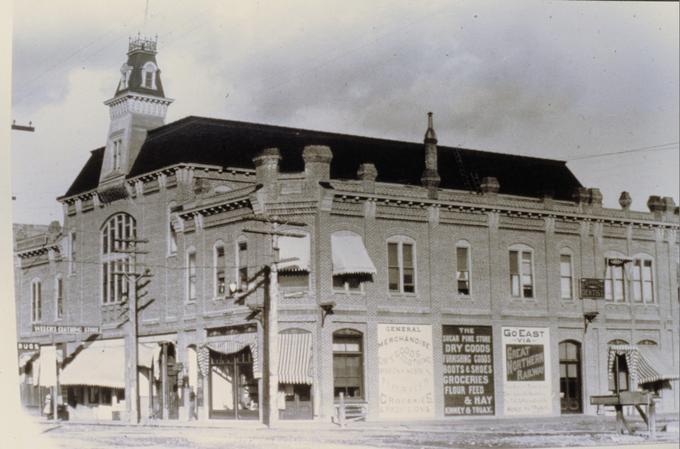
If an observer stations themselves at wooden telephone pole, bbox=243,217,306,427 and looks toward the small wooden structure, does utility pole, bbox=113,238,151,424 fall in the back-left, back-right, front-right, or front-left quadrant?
back-left

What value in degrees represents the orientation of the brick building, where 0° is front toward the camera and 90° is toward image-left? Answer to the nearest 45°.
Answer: approximately 45°

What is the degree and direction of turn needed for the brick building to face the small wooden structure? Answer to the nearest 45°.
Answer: approximately 135° to its left
